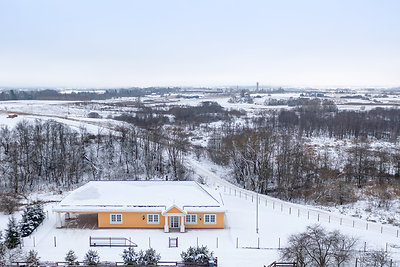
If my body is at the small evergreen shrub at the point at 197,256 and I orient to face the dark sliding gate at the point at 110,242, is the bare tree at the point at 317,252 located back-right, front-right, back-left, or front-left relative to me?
back-right

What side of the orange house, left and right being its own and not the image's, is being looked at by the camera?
front

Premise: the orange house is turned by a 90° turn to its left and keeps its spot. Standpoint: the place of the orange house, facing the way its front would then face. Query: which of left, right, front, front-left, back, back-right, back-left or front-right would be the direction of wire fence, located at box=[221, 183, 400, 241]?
front

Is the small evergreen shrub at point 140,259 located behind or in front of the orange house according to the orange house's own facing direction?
in front

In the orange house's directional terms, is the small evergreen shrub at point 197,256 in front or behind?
in front

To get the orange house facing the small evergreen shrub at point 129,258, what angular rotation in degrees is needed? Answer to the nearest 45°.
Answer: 0° — it already faces it

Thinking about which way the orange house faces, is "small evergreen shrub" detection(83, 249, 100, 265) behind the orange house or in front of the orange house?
in front

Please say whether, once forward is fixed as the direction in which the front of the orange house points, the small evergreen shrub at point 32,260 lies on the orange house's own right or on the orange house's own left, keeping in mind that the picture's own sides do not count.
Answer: on the orange house's own right
